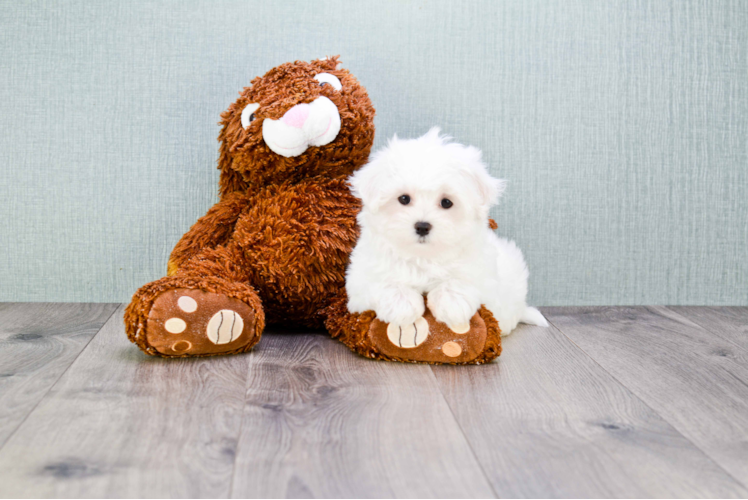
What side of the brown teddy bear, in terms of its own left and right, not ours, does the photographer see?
front
